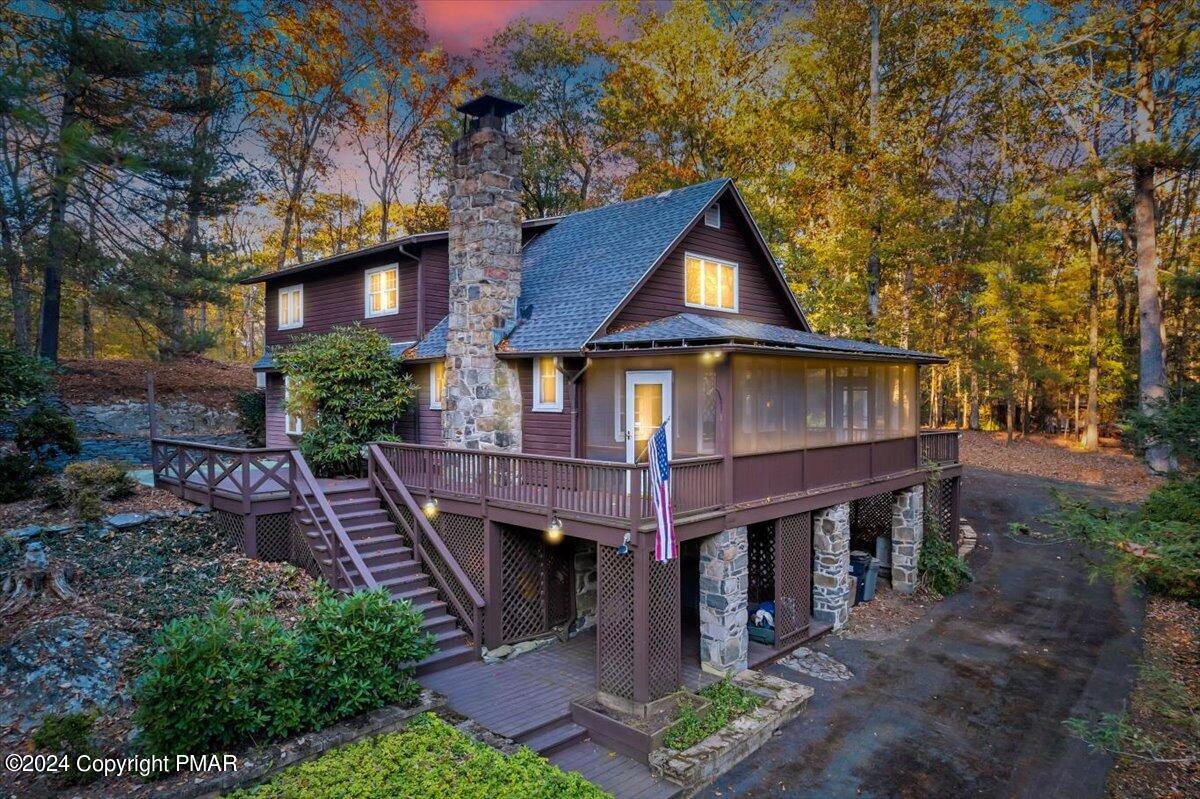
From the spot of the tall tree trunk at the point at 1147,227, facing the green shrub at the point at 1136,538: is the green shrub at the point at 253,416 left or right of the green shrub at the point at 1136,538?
right

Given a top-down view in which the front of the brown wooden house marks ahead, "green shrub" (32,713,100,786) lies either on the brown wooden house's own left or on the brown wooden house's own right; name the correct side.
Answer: on the brown wooden house's own right

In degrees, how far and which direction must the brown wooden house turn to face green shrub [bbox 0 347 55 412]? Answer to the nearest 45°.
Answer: approximately 135° to its right

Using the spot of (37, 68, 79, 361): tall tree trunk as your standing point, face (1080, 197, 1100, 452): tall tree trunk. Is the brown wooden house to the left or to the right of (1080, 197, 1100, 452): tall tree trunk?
right

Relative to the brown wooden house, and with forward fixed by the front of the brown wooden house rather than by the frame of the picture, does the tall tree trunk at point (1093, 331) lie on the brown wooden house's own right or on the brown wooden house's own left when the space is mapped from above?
on the brown wooden house's own left

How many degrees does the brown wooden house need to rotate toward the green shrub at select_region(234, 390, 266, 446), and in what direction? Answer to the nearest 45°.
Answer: approximately 90° to its right

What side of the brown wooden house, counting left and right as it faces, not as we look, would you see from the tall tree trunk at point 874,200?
left

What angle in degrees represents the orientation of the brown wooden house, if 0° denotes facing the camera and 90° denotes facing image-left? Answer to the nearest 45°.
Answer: approximately 315°

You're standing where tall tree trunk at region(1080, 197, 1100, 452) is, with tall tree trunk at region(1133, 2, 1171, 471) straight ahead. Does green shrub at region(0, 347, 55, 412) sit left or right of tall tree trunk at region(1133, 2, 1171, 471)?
right
